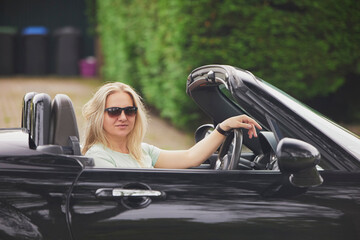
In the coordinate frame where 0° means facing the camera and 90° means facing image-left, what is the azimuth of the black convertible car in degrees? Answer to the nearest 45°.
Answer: approximately 270°

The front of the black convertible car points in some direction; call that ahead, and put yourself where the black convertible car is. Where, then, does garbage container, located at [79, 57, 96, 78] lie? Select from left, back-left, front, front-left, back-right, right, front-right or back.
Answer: left

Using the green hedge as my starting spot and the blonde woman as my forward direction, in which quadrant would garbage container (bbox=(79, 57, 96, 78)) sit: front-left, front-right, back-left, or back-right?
back-right

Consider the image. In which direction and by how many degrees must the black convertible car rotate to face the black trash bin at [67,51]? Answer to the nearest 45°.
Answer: approximately 90° to its left

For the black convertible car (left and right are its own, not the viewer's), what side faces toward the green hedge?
left

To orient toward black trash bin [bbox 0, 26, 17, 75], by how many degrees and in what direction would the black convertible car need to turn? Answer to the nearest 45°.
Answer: approximately 90° to its left
